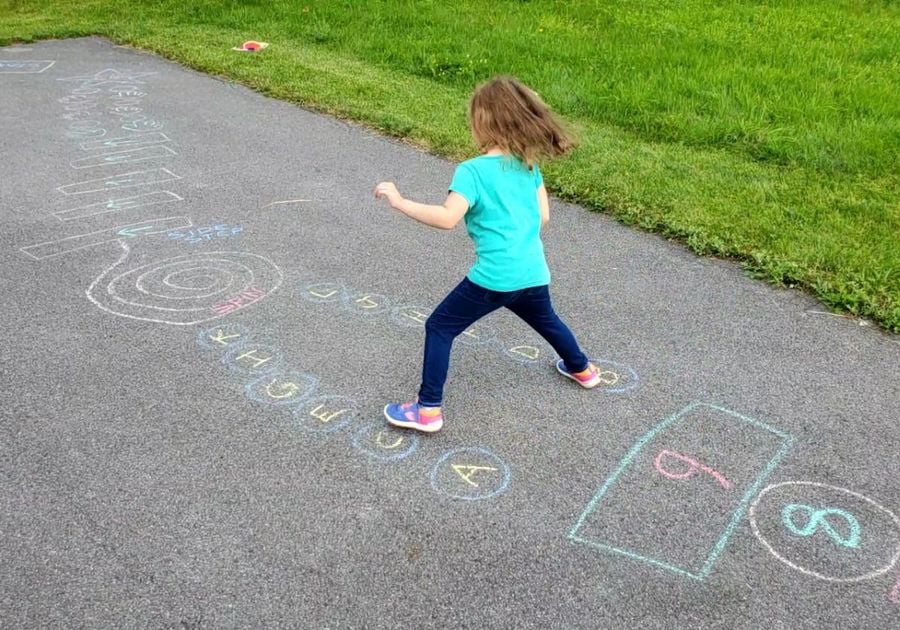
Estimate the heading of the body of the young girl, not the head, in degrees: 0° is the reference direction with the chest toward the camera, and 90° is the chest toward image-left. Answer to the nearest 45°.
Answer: approximately 135°
